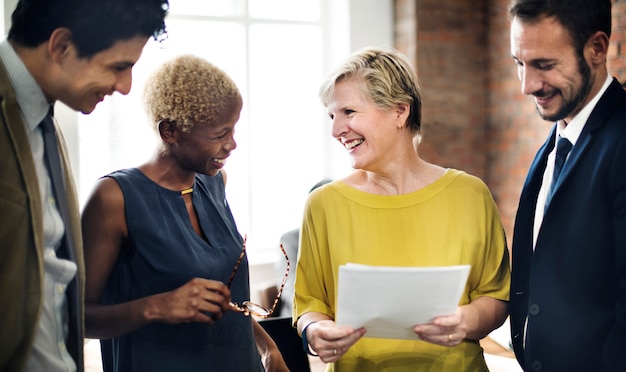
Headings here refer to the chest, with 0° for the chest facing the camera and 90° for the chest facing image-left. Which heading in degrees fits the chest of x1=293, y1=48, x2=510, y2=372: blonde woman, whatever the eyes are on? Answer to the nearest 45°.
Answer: approximately 0°

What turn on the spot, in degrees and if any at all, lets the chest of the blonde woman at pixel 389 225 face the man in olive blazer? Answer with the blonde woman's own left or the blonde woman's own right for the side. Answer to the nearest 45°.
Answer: approximately 45° to the blonde woman's own right

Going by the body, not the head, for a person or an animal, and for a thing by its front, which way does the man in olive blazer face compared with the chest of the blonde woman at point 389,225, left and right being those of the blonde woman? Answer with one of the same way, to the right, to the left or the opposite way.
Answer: to the left

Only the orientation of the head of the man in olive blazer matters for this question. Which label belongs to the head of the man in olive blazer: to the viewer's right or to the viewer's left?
to the viewer's right
